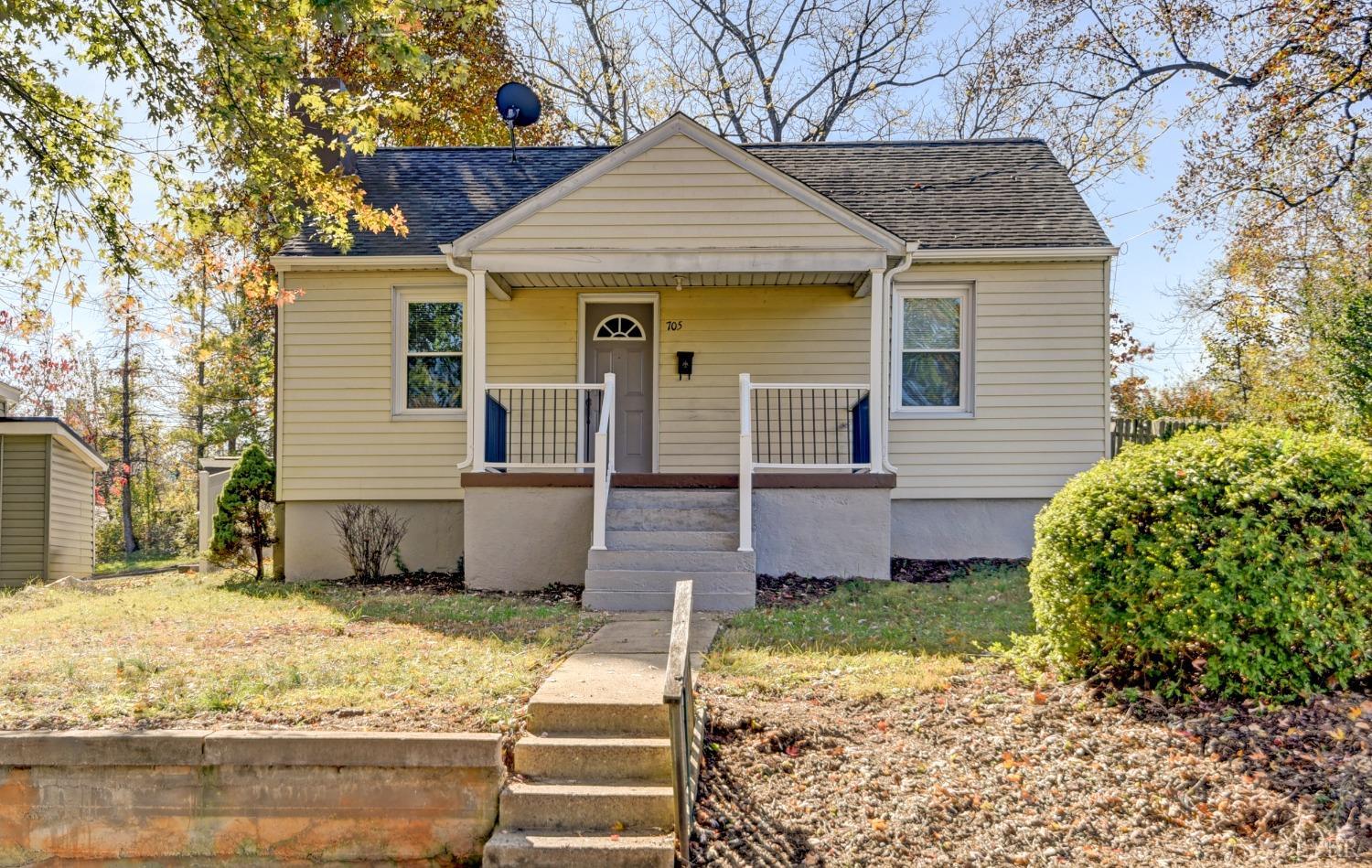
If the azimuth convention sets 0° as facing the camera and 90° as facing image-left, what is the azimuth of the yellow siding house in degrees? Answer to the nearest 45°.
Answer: approximately 0°

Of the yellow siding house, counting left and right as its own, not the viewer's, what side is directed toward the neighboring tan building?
right

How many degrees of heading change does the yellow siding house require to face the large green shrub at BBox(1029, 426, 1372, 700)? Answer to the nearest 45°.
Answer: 0° — it already faces it

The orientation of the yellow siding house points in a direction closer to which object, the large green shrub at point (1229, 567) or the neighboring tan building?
the large green shrub

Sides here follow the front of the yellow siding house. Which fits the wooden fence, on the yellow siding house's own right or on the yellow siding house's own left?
on the yellow siding house's own left

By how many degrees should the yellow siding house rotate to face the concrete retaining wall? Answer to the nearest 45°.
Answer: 0° — it already faces it

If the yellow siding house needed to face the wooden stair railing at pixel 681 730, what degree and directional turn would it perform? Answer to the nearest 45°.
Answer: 0° — it already faces it

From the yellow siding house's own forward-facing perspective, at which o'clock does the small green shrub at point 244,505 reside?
The small green shrub is roughly at 3 o'clock from the yellow siding house.
